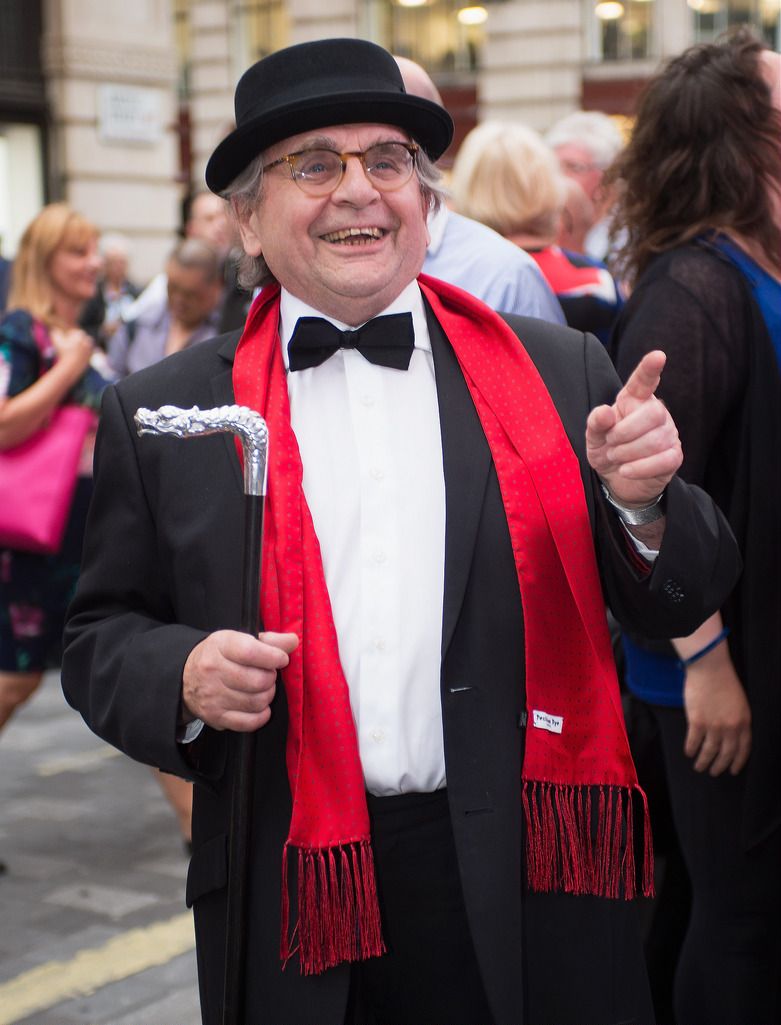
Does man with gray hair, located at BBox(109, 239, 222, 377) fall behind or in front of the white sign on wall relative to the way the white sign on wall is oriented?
in front

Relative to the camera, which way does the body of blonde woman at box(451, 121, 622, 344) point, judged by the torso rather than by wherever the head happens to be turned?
away from the camera

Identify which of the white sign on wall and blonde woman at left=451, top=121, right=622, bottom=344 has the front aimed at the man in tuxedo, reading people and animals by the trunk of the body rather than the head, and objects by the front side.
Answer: the white sign on wall

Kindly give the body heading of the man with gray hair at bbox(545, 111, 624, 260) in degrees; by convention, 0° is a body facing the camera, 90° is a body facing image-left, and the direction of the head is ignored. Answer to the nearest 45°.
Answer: approximately 45°

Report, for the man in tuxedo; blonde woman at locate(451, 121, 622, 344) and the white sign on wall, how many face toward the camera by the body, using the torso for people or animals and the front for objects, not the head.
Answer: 2

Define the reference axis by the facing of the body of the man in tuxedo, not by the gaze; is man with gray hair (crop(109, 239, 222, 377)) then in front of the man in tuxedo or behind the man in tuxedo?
behind

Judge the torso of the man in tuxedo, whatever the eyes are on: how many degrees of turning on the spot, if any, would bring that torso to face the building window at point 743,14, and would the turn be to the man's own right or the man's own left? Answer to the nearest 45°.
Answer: approximately 180°

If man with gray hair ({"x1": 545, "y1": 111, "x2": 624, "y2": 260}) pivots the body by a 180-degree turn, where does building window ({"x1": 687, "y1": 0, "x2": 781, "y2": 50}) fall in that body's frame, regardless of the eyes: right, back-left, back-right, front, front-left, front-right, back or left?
front-left

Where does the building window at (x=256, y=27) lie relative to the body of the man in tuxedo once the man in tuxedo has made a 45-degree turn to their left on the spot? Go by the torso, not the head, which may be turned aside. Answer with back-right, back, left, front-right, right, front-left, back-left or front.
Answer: back-left

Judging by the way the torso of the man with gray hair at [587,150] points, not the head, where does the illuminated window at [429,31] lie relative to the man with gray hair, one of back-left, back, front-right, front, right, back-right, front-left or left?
back-right

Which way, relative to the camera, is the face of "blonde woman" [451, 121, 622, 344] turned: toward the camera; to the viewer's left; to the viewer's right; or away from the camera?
away from the camera

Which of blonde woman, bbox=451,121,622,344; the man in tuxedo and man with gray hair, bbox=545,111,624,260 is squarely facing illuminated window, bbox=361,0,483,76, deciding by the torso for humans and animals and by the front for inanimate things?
the blonde woman

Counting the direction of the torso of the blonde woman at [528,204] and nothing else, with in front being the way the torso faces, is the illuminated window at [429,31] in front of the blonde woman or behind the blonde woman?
in front

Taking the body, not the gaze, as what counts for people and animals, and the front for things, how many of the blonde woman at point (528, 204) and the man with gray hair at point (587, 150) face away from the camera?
1
